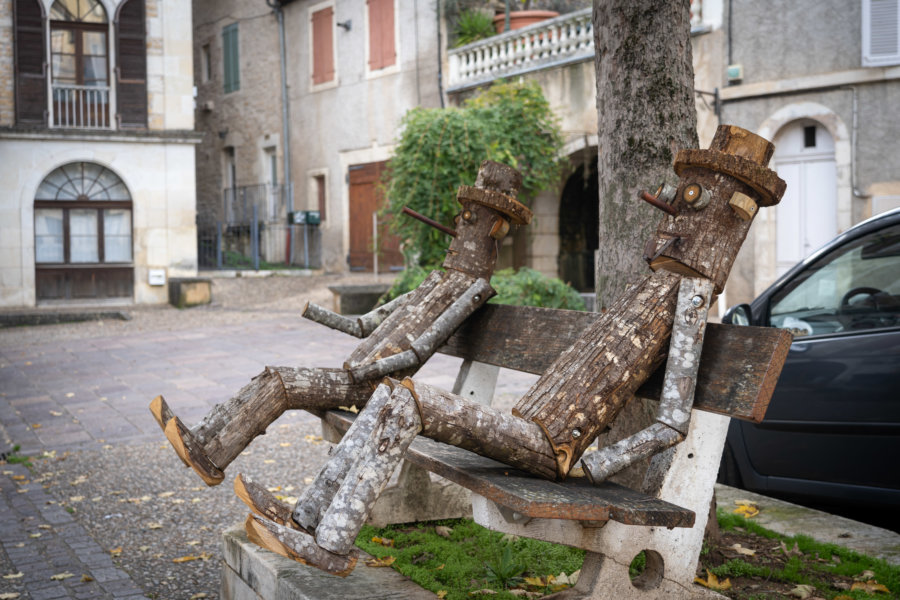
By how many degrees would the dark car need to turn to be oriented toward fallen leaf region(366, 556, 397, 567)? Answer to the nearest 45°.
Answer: approximately 45° to its left

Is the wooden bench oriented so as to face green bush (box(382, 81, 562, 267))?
no

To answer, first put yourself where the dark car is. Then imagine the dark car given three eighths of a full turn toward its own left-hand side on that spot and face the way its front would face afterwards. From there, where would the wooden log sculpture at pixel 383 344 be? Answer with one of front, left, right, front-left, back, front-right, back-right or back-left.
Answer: right

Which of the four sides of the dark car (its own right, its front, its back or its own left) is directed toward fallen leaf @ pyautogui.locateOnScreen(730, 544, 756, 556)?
left

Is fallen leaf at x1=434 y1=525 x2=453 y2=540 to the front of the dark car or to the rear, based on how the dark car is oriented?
to the front

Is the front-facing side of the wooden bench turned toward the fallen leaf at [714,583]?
no

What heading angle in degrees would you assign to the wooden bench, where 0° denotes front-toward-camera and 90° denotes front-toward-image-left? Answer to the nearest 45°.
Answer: approximately 45°

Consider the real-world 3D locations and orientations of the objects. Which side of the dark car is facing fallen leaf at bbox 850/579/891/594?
left

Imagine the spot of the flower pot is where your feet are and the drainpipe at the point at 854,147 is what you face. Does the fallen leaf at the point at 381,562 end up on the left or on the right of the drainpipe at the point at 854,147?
right

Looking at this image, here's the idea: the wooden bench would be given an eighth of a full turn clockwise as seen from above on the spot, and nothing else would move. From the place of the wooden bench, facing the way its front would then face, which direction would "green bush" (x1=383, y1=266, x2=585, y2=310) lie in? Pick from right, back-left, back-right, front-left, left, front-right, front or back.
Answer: right

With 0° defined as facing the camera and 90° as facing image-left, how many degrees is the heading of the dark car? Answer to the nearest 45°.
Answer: approximately 90°

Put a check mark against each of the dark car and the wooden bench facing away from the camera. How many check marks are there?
0

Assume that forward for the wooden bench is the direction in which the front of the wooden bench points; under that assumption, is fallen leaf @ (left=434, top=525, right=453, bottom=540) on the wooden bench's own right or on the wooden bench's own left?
on the wooden bench's own right

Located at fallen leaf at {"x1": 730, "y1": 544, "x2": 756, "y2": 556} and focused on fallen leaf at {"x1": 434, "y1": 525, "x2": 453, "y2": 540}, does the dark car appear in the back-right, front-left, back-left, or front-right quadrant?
back-right

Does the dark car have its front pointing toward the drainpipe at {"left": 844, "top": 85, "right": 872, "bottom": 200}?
no
